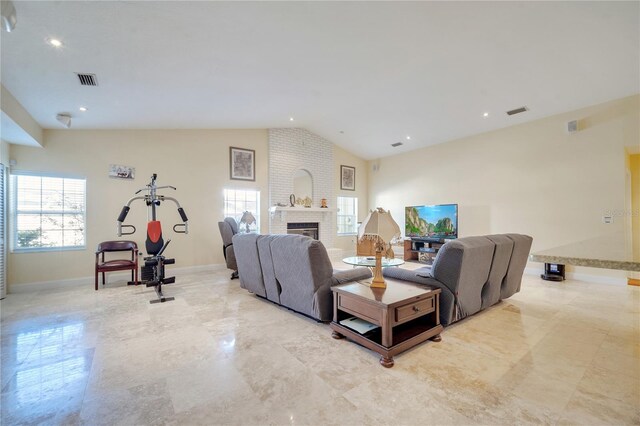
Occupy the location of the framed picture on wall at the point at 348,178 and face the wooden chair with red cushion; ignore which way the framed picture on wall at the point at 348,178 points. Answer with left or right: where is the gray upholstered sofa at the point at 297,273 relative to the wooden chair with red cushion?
left

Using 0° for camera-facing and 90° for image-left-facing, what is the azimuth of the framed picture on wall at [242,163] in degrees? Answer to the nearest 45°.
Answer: approximately 315°

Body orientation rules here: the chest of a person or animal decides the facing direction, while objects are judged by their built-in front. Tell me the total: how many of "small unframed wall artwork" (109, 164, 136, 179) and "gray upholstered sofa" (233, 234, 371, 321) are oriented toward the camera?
1

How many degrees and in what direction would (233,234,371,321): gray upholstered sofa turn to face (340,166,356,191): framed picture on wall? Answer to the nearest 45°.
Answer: approximately 45° to its left

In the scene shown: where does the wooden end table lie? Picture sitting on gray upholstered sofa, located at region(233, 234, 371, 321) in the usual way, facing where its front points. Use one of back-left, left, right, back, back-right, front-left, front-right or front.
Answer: right

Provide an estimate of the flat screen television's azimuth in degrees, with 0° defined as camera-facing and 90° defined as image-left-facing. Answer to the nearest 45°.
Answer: approximately 45°

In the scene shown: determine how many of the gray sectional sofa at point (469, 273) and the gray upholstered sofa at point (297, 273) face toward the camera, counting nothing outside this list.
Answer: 0

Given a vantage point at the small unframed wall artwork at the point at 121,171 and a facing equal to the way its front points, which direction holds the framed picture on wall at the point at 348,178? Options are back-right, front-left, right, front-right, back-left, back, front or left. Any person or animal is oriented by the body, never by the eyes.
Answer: left

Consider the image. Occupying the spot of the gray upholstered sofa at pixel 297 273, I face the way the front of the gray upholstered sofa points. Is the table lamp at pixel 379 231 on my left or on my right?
on my right

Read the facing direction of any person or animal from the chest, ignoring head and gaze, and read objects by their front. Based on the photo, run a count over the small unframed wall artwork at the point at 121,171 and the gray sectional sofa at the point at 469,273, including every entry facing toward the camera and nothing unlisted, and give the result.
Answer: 1

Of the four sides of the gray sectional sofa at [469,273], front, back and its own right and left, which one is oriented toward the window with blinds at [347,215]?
front
